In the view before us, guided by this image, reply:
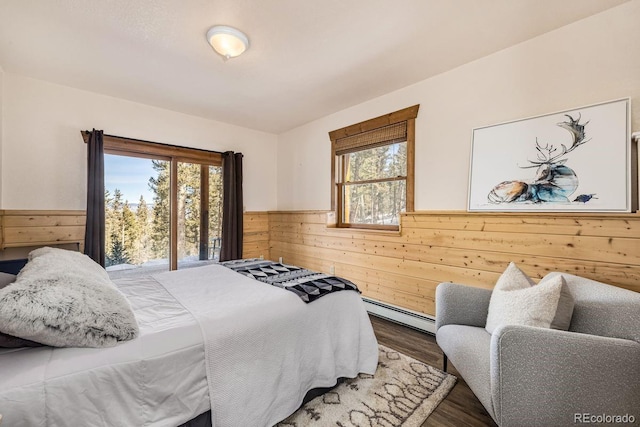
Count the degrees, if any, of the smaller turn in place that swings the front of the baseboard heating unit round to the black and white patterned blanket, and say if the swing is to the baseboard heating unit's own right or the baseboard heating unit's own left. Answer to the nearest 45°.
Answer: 0° — it already faces it

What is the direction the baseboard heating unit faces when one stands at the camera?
facing the viewer and to the left of the viewer

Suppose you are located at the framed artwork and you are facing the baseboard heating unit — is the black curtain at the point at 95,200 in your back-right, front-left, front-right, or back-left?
front-left

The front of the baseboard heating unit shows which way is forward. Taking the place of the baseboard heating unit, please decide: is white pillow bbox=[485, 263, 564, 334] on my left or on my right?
on my left

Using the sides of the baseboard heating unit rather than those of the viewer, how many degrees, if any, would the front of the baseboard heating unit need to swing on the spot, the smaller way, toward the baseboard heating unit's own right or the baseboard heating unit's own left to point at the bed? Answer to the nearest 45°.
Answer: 0° — it already faces it

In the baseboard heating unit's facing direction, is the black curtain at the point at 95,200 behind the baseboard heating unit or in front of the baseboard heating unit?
in front

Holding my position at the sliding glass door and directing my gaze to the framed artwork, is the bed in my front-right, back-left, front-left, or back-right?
front-right

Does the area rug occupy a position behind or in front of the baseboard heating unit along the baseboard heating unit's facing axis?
in front

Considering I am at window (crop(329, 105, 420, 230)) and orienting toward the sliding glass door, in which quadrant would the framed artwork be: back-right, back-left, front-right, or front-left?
back-left

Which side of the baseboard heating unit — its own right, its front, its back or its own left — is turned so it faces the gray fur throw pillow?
front

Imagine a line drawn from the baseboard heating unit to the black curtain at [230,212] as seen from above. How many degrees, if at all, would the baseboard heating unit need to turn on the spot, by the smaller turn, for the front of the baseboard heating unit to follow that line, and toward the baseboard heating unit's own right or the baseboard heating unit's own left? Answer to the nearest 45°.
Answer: approximately 45° to the baseboard heating unit's own right

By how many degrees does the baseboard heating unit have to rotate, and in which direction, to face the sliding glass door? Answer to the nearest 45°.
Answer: approximately 45° to its right
